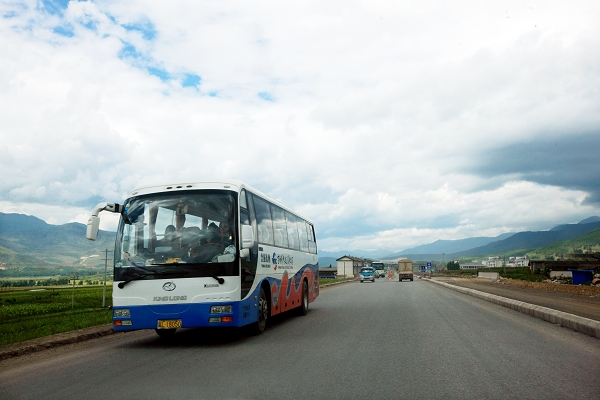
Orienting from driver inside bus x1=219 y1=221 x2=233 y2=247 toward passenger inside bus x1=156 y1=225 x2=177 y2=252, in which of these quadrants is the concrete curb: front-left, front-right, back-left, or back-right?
back-right

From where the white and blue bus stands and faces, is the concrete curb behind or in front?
behind

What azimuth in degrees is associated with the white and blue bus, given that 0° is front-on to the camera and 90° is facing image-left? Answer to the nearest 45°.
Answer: approximately 45°

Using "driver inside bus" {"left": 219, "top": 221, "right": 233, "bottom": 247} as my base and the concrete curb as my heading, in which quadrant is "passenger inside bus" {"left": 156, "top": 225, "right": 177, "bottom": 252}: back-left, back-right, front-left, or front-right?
back-left
